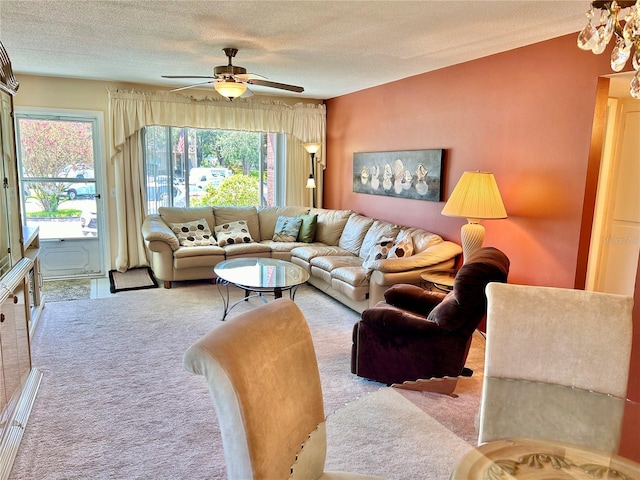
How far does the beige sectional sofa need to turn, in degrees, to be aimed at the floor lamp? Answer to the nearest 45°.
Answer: approximately 135° to its right

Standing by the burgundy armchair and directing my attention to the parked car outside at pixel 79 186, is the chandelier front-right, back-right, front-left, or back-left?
back-left

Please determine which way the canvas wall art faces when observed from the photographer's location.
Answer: facing the viewer and to the left of the viewer

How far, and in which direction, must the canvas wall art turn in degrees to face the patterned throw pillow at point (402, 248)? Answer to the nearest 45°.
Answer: approximately 45° to its left

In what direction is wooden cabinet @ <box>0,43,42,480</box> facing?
to the viewer's right

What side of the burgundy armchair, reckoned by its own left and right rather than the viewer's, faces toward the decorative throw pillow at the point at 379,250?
right

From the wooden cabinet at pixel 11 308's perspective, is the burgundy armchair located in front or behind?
in front

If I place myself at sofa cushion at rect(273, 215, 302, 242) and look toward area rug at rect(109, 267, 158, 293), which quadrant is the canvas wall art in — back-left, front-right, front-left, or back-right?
back-left

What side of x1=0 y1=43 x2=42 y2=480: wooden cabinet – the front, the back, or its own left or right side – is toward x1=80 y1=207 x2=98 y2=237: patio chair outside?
left

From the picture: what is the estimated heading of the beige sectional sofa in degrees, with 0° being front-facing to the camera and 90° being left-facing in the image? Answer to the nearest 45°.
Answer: approximately 45°

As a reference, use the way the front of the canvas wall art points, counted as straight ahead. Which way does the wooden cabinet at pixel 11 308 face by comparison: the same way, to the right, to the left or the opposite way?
the opposite way

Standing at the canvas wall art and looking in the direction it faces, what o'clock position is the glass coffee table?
The glass coffee table is roughly at 12 o'clock from the canvas wall art.

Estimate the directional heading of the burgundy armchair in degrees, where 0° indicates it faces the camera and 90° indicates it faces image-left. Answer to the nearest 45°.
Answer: approximately 90°

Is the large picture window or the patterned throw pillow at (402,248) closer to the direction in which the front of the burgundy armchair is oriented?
the large picture window

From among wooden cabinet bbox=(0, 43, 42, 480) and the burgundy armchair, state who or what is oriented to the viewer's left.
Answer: the burgundy armchair
